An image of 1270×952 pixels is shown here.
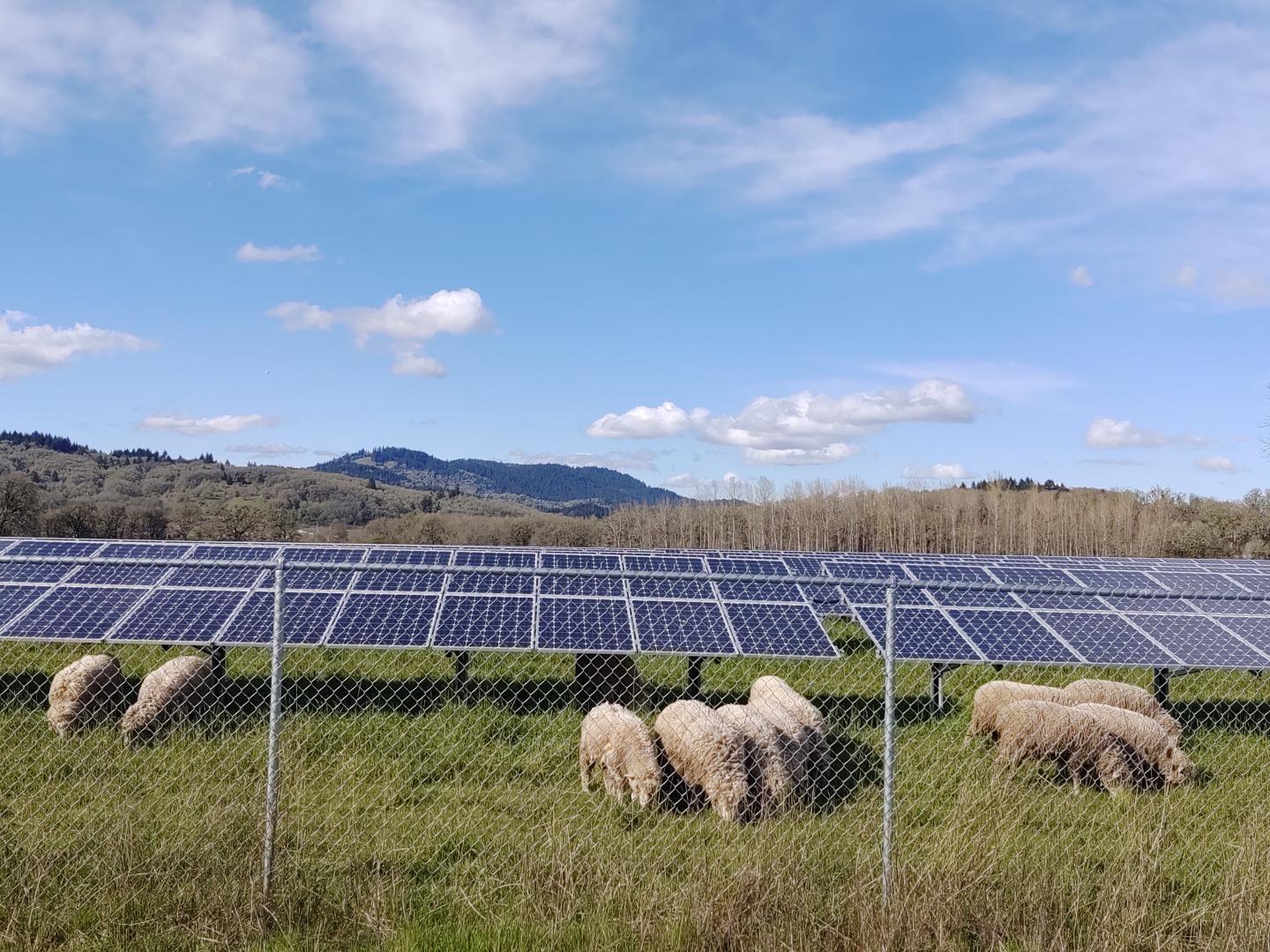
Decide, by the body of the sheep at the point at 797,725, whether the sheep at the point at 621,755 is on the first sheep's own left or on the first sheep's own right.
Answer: on the first sheep's own right

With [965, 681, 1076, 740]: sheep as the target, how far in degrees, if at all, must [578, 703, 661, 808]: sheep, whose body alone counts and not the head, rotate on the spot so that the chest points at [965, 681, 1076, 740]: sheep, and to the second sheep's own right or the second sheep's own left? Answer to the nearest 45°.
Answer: approximately 90° to the second sheep's own left

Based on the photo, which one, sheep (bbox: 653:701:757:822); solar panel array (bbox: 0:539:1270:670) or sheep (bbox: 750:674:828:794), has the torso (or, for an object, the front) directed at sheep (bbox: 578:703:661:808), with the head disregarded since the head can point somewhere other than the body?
the solar panel array

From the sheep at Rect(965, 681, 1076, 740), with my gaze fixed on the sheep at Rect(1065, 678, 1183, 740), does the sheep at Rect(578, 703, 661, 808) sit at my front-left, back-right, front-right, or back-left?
back-right

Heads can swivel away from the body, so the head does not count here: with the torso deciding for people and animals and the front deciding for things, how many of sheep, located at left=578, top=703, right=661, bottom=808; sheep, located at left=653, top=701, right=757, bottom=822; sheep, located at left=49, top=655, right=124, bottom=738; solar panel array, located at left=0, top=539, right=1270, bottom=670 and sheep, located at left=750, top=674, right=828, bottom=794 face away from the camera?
0

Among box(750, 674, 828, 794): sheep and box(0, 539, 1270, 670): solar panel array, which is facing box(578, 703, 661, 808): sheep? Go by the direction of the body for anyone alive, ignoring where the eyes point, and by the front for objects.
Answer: the solar panel array

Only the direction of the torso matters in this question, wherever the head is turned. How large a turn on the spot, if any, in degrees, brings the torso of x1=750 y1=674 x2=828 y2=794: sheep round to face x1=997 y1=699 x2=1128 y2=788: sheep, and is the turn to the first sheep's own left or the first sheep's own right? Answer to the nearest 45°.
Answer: approximately 45° to the first sheep's own left

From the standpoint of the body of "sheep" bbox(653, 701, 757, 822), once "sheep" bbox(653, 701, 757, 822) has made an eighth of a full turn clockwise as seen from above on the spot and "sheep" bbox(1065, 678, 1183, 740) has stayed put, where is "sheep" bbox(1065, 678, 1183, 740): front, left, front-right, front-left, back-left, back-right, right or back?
back-left

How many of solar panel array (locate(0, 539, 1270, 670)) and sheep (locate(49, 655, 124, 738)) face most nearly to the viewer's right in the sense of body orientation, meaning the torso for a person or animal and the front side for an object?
0

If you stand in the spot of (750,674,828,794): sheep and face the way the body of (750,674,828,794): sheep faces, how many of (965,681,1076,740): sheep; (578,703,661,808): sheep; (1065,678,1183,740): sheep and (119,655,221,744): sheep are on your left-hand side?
2

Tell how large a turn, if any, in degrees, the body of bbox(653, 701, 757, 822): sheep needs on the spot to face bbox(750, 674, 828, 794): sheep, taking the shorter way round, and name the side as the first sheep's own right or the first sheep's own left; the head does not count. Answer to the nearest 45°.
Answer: approximately 90° to the first sheep's own left

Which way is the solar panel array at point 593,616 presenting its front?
toward the camera

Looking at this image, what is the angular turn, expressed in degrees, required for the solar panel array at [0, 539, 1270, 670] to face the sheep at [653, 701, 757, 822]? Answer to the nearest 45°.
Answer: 0° — it already faces it

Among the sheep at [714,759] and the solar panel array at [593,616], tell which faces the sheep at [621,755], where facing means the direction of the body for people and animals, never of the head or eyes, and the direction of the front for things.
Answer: the solar panel array

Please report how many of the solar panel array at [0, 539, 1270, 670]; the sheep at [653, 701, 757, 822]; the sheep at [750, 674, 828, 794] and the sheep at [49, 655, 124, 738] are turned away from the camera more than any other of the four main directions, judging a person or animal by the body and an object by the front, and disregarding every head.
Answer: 0

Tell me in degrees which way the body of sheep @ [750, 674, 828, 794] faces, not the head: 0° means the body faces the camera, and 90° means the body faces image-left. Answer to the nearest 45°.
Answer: approximately 315°

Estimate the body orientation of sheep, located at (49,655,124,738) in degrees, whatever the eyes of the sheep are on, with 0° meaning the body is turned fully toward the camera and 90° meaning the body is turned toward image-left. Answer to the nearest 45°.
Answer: approximately 45°
